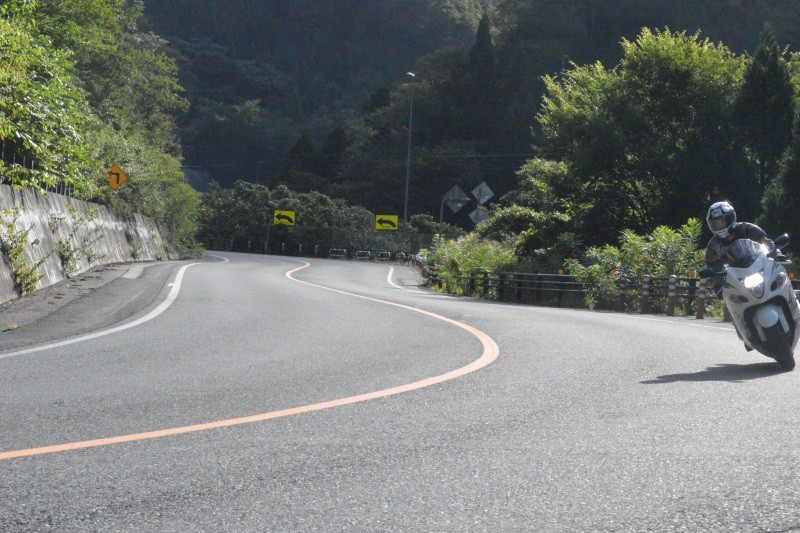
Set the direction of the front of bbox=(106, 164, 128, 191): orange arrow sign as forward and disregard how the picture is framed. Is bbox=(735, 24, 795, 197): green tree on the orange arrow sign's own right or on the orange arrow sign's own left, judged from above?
on the orange arrow sign's own left

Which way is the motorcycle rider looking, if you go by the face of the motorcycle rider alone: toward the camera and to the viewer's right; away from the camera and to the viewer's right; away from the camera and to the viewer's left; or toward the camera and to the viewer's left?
toward the camera and to the viewer's left

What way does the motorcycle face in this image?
toward the camera

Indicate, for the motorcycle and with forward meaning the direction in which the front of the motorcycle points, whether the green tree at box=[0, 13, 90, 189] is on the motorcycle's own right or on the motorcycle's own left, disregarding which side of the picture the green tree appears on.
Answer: on the motorcycle's own right

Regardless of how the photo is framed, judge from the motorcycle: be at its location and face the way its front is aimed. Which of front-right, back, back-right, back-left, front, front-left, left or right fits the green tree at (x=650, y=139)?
back

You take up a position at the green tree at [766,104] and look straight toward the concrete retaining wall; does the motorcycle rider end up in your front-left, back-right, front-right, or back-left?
front-left

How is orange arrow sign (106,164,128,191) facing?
toward the camera

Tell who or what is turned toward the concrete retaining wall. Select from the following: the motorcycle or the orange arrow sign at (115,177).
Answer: the orange arrow sign

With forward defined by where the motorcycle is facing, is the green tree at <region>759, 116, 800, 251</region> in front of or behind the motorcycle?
behind

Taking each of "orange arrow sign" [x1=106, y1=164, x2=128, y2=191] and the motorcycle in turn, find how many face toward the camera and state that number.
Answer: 2

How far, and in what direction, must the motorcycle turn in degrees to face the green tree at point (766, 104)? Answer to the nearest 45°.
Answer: approximately 180°

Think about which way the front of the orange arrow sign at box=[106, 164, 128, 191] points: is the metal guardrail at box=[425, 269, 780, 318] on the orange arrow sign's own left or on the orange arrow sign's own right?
on the orange arrow sign's own left
